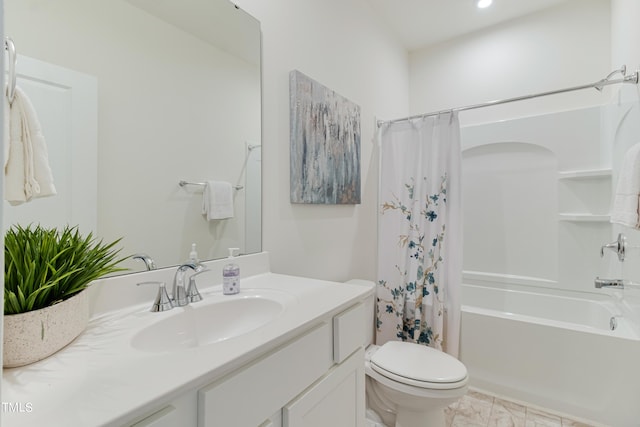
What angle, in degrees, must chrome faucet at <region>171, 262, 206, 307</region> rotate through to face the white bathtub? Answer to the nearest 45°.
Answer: approximately 45° to its left

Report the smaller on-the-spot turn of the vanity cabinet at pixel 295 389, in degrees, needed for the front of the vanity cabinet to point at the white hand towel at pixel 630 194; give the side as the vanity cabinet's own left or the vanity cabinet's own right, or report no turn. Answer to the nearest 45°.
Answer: approximately 45° to the vanity cabinet's own left

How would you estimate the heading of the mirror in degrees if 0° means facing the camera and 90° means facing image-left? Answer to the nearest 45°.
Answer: approximately 315°

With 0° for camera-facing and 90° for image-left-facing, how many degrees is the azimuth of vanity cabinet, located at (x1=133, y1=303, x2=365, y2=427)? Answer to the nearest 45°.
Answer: approximately 315°

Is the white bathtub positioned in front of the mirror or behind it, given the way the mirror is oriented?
in front

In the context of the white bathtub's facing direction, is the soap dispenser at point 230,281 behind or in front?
in front

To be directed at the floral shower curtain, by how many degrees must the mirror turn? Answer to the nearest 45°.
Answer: approximately 45° to its left
